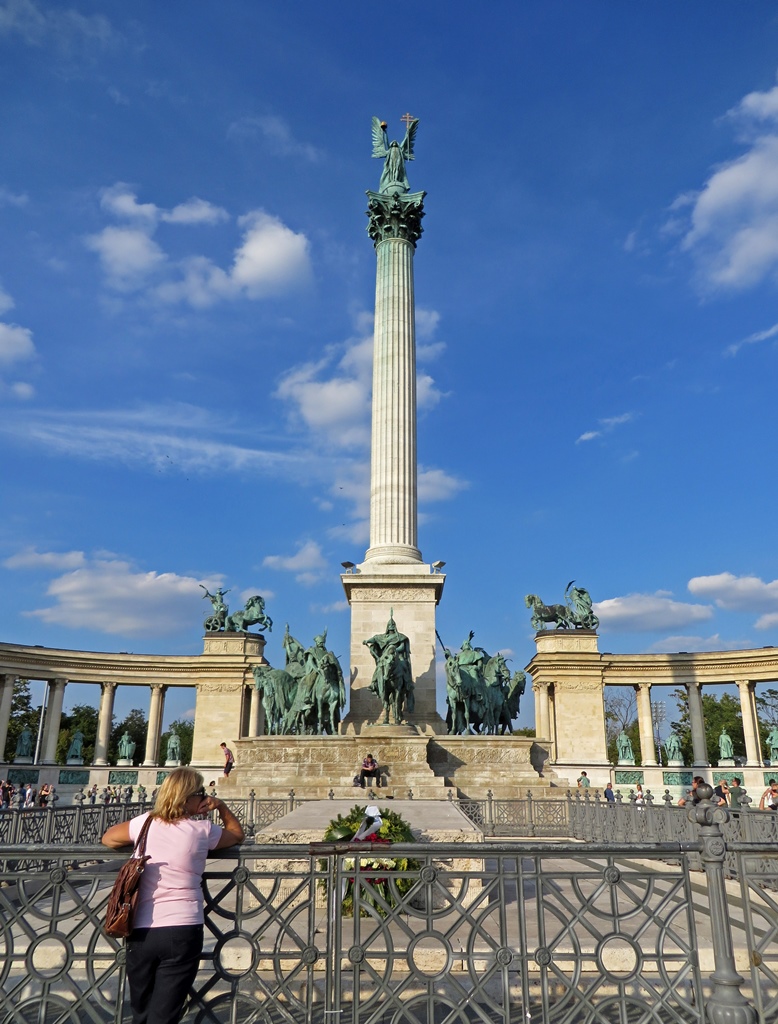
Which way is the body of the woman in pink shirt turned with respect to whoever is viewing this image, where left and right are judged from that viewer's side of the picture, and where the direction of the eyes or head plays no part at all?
facing away from the viewer and to the right of the viewer

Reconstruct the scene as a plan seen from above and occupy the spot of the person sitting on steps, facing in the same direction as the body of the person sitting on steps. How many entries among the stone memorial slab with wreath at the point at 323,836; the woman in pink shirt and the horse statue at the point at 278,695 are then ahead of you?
2

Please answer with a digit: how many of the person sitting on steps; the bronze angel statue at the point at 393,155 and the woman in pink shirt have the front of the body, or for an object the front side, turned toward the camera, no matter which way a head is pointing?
2

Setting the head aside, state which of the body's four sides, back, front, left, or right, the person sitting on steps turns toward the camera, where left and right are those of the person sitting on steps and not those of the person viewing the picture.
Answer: front

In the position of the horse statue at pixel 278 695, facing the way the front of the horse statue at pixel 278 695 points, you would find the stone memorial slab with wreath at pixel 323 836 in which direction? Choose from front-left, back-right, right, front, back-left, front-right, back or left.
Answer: front-left

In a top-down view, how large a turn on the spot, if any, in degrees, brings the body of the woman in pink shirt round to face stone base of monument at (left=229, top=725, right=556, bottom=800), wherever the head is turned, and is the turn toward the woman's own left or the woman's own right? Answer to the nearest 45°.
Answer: approximately 45° to the woman's own left

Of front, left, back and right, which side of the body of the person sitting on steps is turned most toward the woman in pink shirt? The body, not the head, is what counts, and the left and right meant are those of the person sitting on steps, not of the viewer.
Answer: front
